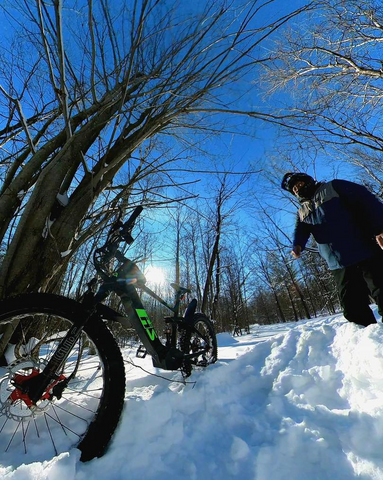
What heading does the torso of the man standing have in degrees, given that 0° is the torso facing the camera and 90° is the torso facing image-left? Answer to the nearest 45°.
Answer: approximately 45°

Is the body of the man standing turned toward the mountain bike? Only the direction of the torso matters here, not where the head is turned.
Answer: yes

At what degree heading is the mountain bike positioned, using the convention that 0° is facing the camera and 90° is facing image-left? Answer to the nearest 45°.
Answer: approximately 45°

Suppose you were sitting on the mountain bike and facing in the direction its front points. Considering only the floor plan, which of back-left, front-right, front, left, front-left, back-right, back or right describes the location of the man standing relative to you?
back-left
